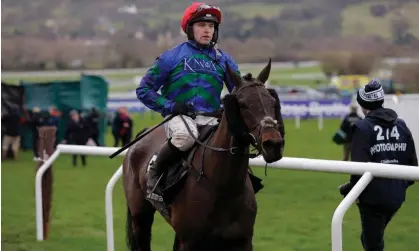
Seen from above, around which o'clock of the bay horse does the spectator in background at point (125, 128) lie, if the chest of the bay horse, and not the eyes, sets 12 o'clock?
The spectator in background is roughly at 7 o'clock from the bay horse.

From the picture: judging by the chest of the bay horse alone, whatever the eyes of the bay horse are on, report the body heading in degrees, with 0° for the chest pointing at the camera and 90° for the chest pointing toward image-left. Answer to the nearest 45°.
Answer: approximately 315°

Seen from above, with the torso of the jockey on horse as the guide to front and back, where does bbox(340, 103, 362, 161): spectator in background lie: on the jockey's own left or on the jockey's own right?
on the jockey's own left

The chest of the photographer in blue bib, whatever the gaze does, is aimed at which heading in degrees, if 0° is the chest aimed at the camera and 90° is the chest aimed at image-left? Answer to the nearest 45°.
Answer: approximately 135°
